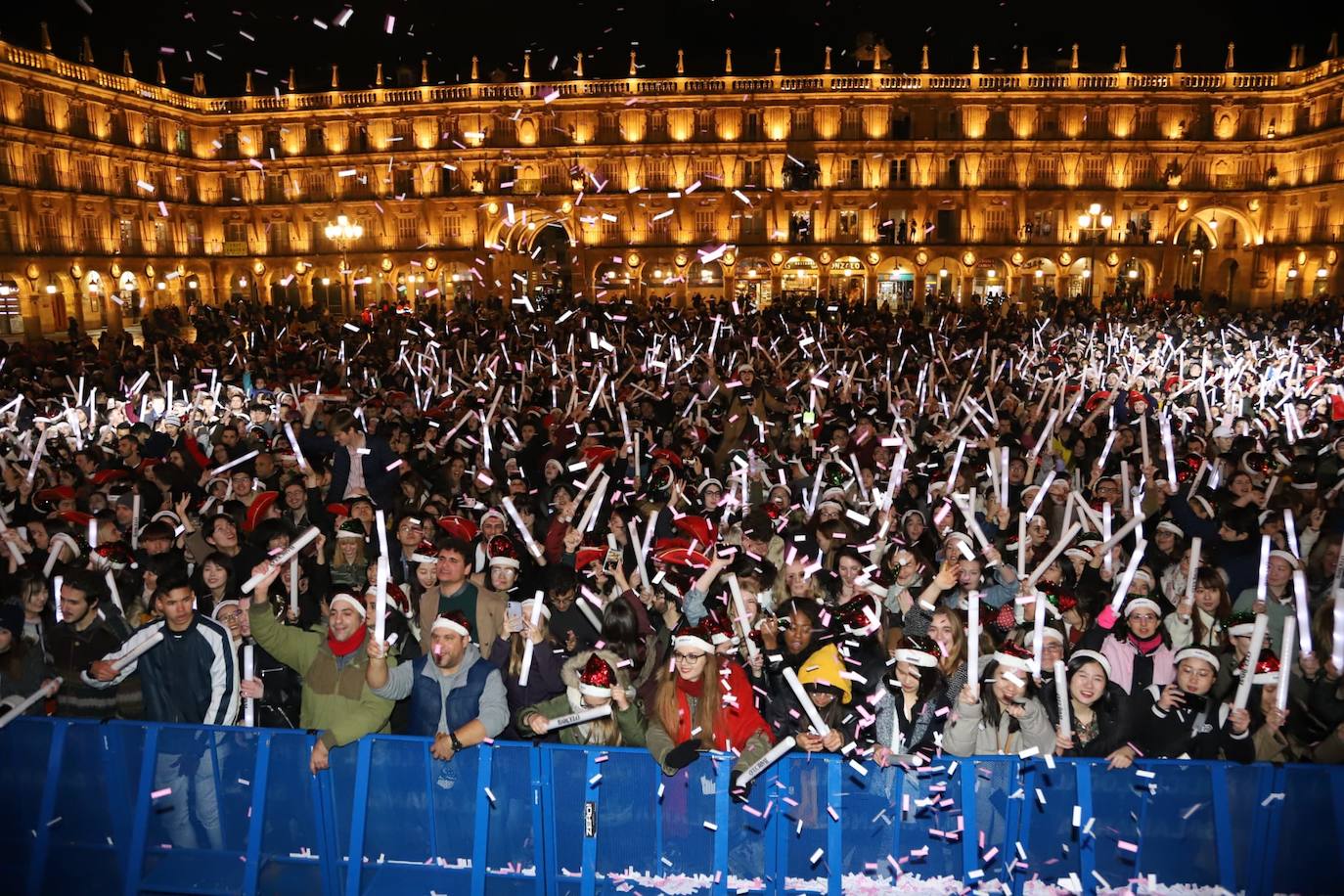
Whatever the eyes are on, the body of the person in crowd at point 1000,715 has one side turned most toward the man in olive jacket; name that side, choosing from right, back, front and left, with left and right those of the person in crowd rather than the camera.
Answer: right

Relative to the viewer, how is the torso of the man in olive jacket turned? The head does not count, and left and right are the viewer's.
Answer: facing the viewer

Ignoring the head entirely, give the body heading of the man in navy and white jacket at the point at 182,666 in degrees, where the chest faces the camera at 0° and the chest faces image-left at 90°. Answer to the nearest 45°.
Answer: approximately 0°

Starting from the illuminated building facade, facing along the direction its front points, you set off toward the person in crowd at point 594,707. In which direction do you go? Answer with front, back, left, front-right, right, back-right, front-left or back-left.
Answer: front

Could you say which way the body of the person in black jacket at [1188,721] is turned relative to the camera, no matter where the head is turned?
toward the camera

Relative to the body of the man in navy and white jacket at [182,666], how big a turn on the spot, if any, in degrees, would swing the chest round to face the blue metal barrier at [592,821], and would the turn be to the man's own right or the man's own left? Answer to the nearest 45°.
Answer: approximately 45° to the man's own left

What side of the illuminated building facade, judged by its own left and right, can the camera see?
front

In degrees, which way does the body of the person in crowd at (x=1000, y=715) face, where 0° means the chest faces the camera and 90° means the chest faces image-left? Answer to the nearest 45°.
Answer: approximately 0°

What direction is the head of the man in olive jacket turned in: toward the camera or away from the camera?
toward the camera

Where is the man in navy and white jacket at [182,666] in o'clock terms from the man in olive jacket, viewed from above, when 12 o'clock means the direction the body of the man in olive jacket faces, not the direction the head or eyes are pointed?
The man in navy and white jacket is roughly at 4 o'clock from the man in olive jacket.

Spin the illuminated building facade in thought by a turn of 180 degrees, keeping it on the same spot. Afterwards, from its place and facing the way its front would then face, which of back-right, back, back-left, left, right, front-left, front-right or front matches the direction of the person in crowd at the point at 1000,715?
back
